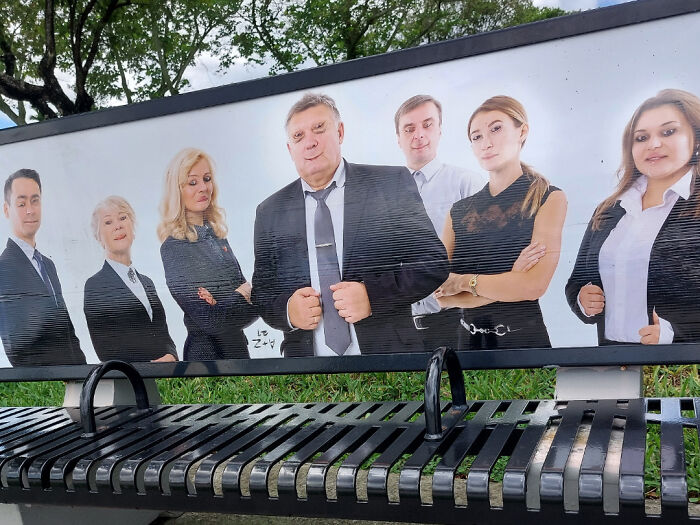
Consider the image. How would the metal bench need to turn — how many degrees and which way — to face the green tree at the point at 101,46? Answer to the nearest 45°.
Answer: approximately 180°

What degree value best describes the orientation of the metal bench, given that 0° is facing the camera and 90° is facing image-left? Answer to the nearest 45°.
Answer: approximately 0°
